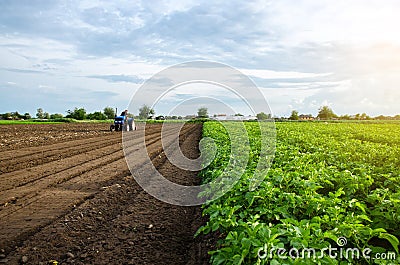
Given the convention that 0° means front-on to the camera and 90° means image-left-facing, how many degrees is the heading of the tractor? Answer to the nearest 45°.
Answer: approximately 45°
